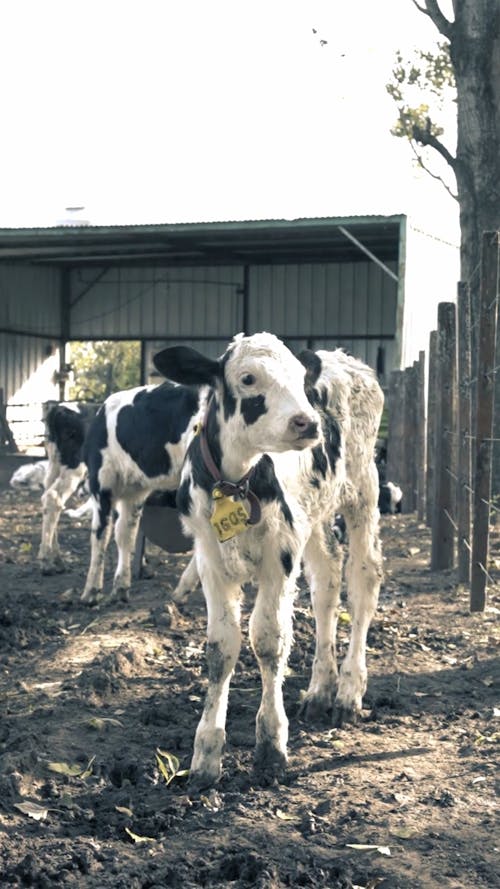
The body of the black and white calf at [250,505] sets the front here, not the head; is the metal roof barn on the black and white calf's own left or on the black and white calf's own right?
on the black and white calf's own right

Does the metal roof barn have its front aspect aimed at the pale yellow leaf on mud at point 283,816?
yes

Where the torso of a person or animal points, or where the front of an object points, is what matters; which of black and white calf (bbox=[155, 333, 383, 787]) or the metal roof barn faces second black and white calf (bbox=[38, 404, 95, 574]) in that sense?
the metal roof barn

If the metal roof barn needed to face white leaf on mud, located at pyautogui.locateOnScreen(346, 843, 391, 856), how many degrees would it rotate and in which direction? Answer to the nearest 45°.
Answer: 0° — it already faces it

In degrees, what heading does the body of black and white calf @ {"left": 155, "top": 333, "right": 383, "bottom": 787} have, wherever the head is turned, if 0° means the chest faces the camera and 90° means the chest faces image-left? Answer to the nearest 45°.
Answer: approximately 45°

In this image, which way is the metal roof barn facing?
toward the camera

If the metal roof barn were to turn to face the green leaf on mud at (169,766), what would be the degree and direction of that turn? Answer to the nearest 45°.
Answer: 0° — it already faces it

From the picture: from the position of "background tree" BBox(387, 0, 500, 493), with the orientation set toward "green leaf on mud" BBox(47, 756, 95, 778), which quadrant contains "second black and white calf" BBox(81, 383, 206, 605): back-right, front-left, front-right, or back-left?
front-right

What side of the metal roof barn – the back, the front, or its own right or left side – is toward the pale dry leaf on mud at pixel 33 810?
front

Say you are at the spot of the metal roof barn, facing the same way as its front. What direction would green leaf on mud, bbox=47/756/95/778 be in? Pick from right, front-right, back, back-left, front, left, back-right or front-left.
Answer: front

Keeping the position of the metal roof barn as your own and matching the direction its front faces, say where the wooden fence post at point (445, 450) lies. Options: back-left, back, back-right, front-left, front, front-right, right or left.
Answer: front
